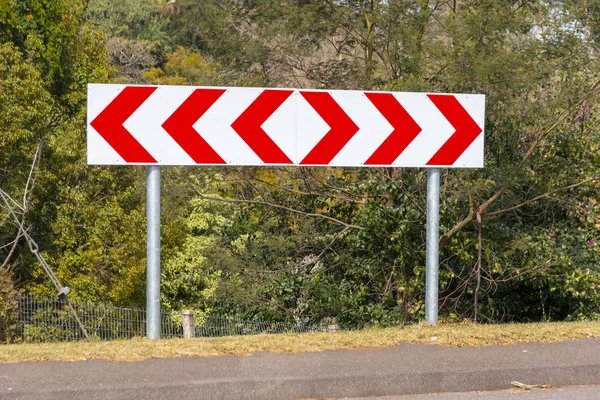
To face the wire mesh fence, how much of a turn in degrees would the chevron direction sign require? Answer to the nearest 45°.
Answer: approximately 180°

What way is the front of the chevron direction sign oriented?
toward the camera
